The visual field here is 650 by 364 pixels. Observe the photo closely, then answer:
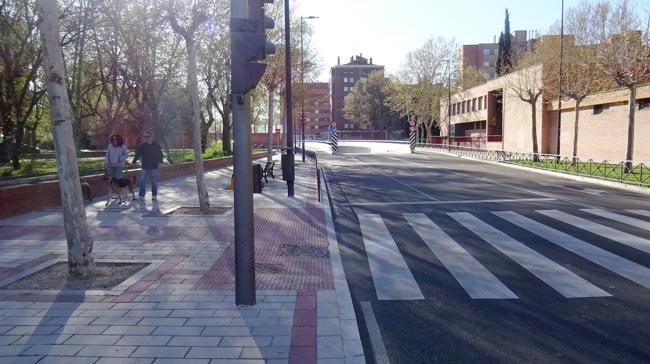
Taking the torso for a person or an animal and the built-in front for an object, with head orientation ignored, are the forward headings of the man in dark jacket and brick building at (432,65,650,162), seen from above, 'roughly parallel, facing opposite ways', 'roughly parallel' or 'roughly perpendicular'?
roughly perpendicular

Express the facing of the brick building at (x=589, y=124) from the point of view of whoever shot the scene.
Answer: facing the viewer and to the left of the viewer

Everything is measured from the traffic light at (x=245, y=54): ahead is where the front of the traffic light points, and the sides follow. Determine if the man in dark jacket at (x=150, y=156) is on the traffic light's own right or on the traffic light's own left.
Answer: on the traffic light's own left

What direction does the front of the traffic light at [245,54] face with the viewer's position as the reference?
facing away from the viewer and to the right of the viewer

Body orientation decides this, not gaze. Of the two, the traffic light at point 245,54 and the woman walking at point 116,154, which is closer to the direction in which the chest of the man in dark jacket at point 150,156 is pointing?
the traffic light

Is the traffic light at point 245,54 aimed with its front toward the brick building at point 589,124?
yes

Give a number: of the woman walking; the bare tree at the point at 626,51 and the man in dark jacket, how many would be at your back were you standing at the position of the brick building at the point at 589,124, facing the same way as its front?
0

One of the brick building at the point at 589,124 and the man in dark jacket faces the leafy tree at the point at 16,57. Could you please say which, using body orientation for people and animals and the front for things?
the brick building

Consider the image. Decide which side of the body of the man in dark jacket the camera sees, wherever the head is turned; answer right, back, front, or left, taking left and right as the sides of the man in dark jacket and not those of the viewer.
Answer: front

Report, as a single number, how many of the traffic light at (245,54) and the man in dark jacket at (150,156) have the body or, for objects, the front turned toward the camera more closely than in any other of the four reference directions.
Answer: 1

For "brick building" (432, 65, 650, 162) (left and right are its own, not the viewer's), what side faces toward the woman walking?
front

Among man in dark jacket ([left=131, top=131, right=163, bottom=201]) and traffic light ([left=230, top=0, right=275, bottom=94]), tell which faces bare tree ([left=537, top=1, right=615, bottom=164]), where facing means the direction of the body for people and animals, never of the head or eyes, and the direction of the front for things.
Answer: the traffic light

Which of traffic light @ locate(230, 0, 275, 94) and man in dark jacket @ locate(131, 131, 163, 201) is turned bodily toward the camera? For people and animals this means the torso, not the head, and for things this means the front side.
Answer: the man in dark jacket

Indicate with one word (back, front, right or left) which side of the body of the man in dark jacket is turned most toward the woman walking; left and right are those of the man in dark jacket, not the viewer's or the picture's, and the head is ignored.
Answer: right

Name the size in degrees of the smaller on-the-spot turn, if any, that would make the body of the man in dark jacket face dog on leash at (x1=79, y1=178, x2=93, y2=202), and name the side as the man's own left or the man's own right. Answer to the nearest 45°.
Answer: approximately 90° to the man's own right

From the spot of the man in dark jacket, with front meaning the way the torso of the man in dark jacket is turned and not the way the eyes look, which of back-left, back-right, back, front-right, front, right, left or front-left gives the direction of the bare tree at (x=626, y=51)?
left

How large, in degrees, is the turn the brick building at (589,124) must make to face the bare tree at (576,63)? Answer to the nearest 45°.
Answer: approximately 45° to its left

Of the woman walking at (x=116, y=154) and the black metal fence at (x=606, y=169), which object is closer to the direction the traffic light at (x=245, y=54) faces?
the black metal fence

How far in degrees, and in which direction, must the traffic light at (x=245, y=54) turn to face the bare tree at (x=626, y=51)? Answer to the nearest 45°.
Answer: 0° — it already faces it

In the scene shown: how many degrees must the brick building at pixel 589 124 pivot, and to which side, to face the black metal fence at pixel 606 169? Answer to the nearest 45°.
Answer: approximately 45° to its left
